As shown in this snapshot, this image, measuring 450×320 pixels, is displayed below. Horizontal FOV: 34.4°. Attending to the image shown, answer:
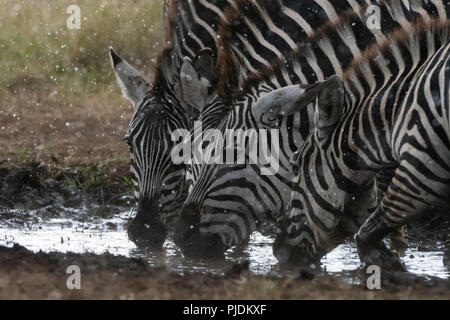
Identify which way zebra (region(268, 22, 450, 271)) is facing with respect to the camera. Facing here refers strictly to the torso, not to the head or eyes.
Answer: to the viewer's left

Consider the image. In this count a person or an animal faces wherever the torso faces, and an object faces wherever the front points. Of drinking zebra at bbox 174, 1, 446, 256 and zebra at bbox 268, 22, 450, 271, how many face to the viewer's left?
2

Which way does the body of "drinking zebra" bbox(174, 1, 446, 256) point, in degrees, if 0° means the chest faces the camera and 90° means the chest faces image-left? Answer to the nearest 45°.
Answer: approximately 90°
